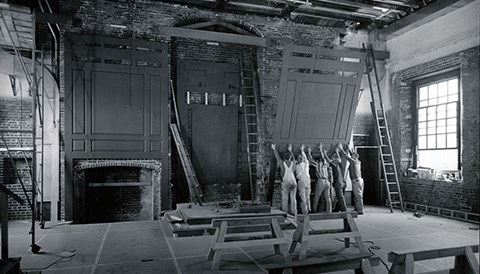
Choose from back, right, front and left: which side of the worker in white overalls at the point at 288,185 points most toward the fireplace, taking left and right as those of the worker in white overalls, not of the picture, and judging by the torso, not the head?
left

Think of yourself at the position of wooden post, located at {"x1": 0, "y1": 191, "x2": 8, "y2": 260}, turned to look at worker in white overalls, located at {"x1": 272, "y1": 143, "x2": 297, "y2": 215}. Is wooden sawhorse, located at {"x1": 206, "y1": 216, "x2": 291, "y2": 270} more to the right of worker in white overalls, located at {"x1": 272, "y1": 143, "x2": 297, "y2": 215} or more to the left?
right

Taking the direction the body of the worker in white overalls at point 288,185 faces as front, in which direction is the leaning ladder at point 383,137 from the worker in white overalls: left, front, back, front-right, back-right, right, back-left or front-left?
front-right

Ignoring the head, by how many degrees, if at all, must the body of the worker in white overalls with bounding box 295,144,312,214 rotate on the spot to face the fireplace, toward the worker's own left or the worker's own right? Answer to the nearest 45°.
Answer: approximately 90° to the worker's own left

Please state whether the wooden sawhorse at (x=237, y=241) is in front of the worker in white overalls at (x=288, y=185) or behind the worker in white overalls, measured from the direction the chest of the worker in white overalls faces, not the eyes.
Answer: behind

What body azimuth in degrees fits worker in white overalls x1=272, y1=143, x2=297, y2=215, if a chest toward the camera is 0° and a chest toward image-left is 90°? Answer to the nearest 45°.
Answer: approximately 180°

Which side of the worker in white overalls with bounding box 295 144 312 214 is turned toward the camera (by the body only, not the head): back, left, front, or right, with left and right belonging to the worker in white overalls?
back

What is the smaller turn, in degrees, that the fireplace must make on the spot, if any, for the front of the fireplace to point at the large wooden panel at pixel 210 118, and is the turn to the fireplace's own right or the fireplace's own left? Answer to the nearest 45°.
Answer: approximately 90° to the fireplace's own left

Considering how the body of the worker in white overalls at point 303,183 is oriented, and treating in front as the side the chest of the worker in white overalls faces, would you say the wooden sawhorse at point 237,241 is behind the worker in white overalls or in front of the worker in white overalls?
behind

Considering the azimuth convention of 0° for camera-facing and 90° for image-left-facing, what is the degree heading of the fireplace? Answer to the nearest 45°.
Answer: approximately 0°

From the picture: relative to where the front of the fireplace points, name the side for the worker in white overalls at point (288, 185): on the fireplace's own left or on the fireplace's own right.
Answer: on the fireplace's own left

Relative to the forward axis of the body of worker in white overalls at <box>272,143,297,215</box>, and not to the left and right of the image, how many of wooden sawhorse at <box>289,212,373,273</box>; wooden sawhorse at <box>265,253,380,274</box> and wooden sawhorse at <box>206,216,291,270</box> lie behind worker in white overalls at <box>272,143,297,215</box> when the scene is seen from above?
3
